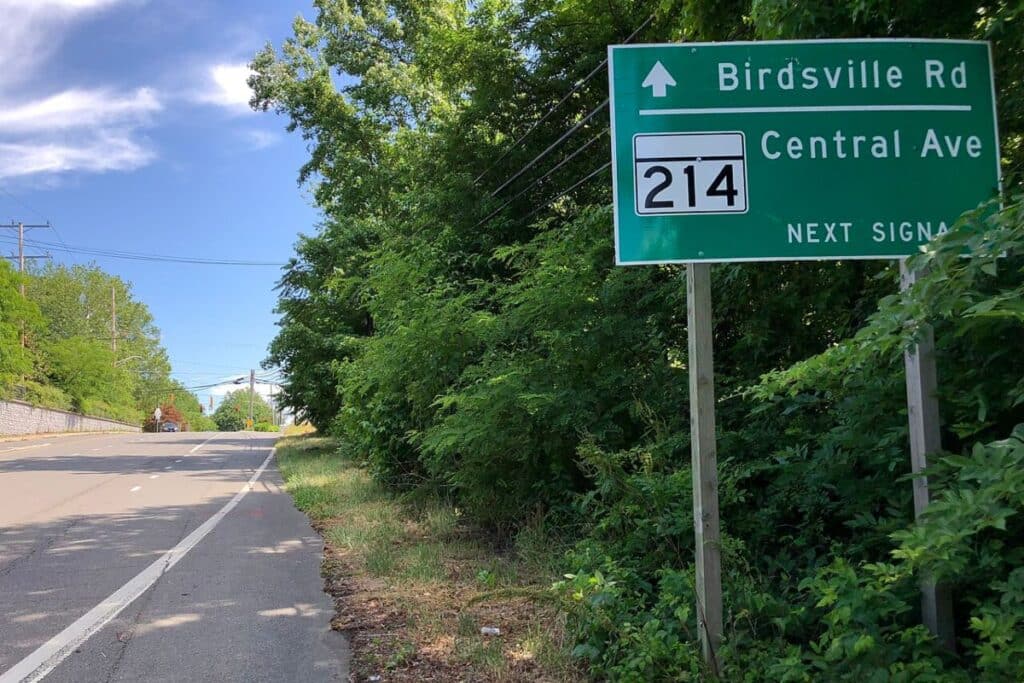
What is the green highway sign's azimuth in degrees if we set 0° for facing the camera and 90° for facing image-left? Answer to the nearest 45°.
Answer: approximately 0°

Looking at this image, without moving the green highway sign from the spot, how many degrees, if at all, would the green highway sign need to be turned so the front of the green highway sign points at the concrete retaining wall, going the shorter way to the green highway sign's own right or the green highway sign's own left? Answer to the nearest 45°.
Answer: approximately 135° to the green highway sign's own right
